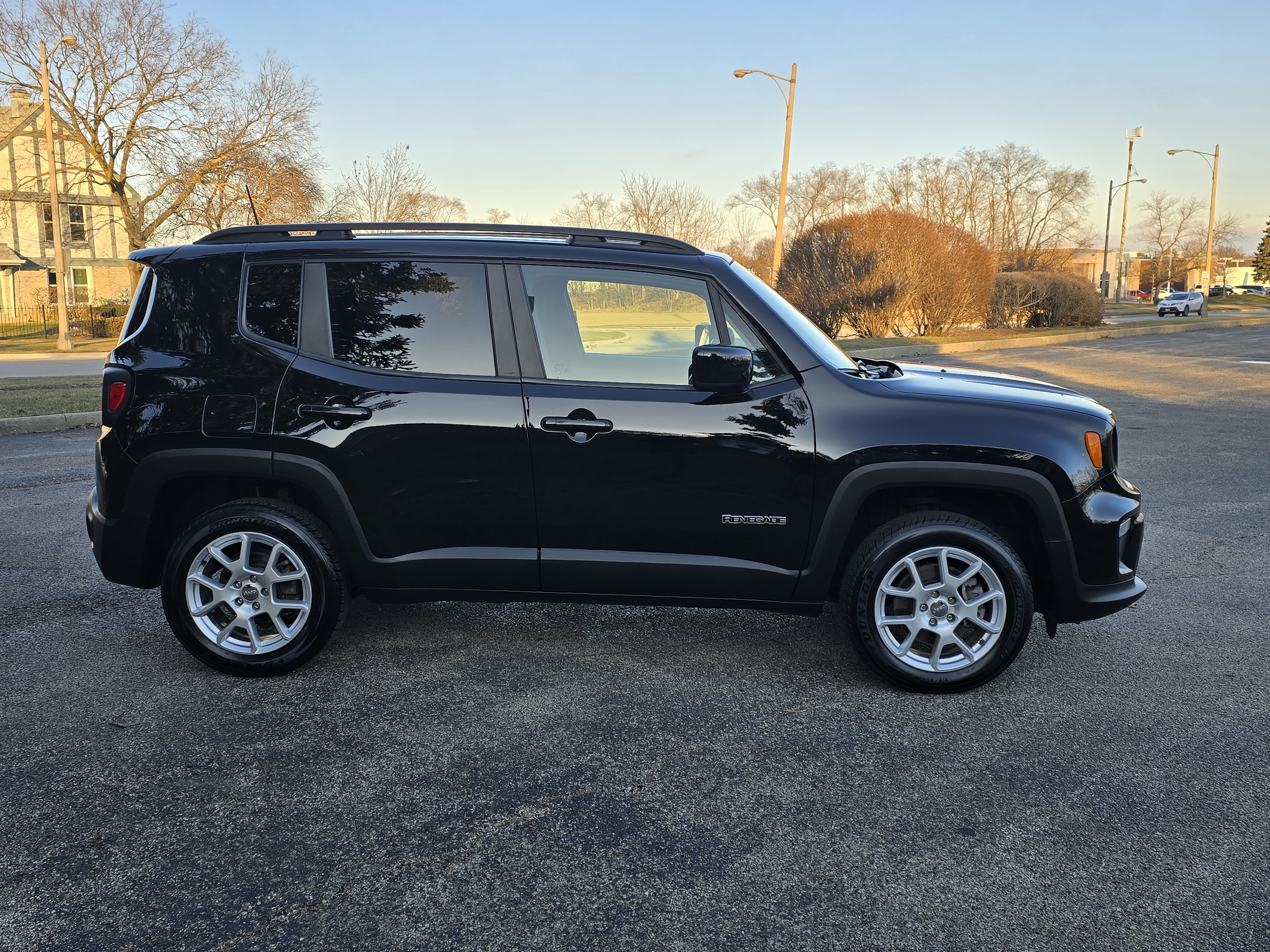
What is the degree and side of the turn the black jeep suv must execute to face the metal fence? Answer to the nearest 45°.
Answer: approximately 135° to its left

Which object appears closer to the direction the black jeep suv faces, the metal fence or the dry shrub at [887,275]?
the dry shrub

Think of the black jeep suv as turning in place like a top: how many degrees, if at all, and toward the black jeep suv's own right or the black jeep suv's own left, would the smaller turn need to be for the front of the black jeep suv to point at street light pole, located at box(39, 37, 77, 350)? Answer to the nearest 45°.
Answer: approximately 135° to the black jeep suv's own left

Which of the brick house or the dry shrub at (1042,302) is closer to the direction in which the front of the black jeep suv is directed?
the dry shrub

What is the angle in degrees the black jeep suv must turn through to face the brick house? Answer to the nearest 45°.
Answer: approximately 135° to its left

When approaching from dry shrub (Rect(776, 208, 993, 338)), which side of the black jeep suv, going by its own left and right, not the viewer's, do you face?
left

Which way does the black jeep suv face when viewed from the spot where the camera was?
facing to the right of the viewer

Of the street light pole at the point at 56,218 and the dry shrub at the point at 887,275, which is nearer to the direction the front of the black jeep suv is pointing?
the dry shrub
